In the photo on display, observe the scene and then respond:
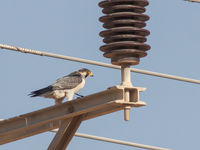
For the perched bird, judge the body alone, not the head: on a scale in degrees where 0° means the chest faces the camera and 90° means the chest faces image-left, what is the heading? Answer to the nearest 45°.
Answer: approximately 270°
